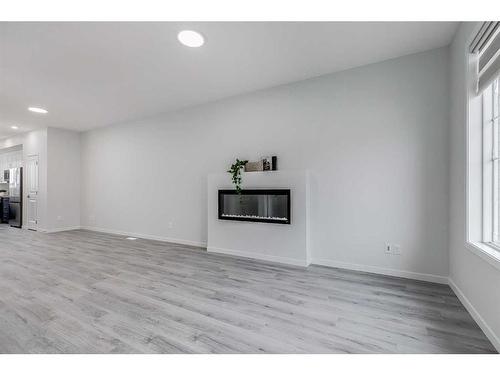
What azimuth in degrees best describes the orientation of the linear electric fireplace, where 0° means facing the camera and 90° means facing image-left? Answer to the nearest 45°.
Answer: approximately 45°

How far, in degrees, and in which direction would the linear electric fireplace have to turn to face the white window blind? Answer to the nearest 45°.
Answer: approximately 90° to its left

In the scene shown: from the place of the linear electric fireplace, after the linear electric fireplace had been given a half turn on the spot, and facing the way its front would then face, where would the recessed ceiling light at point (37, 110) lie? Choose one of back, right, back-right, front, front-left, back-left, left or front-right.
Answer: back-left

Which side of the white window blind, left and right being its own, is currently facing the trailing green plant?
front

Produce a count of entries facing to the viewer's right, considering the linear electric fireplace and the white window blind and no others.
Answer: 0

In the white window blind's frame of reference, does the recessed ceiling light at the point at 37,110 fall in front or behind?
in front

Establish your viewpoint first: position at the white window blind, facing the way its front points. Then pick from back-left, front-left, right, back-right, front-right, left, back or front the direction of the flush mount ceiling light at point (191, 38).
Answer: front-left

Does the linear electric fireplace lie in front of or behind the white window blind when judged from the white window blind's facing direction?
in front

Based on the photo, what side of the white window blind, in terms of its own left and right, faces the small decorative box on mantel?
front

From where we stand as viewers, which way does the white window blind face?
facing to the left of the viewer

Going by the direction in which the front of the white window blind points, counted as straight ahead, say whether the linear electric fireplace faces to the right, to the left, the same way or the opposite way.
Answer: to the left
